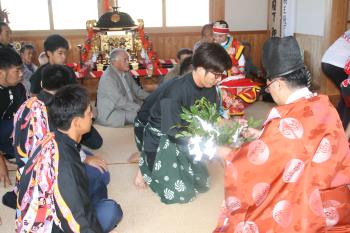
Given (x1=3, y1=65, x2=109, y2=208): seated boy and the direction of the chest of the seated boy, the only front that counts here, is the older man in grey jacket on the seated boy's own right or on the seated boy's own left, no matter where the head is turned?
on the seated boy's own left

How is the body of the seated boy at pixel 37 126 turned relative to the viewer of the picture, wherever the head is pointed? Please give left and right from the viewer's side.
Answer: facing to the right of the viewer

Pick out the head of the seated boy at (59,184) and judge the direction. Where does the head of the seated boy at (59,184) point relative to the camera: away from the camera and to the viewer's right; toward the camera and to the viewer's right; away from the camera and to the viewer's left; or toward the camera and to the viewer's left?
away from the camera and to the viewer's right

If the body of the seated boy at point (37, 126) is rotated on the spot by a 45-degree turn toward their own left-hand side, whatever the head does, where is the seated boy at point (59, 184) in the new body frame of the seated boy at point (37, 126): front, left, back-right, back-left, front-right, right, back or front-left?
back-right
